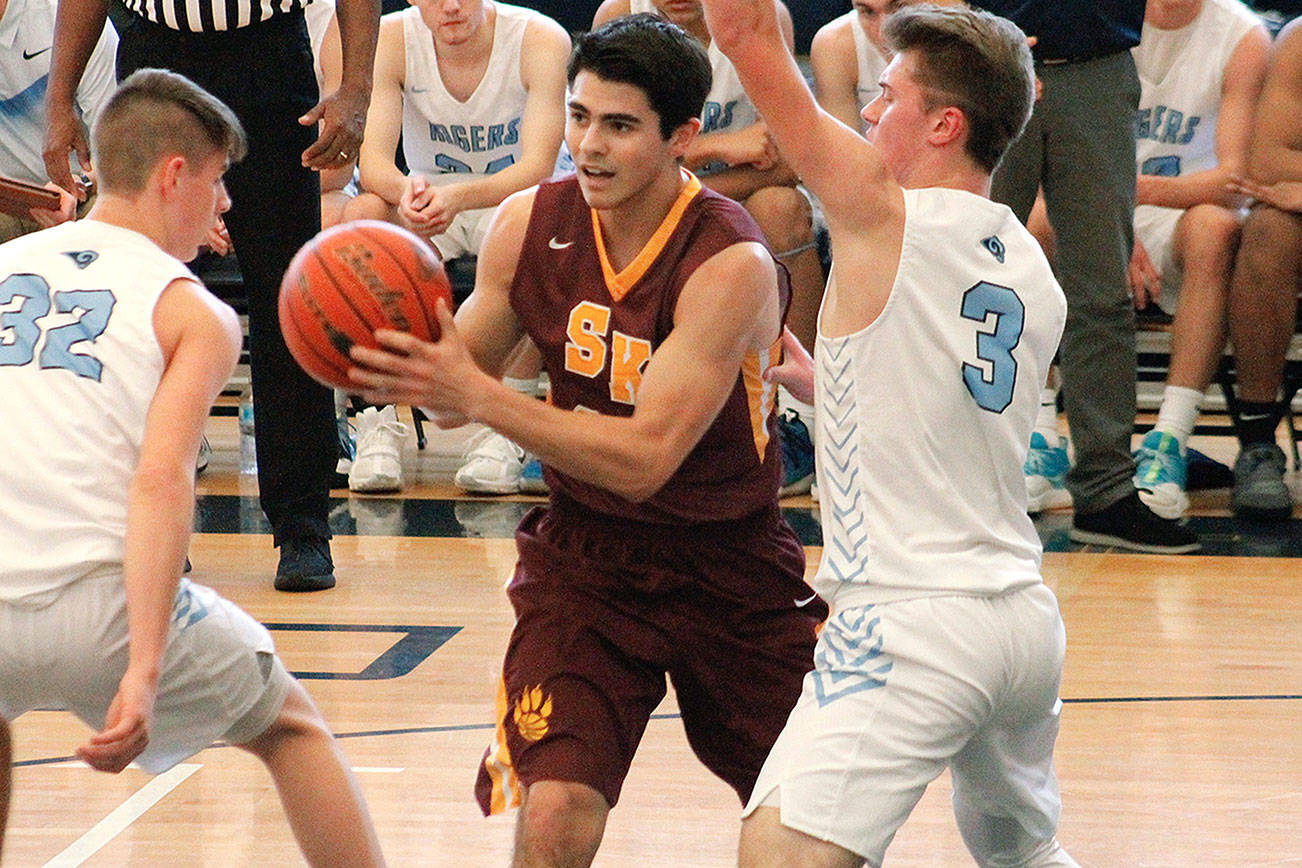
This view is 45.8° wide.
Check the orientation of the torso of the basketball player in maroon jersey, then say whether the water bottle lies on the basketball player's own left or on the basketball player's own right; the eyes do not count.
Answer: on the basketball player's own right

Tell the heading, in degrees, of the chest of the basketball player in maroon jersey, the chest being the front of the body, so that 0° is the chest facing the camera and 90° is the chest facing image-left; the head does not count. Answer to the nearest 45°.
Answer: approximately 45°

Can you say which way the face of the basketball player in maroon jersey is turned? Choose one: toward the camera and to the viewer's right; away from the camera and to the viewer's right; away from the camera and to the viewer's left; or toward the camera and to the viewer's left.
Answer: toward the camera and to the viewer's left
